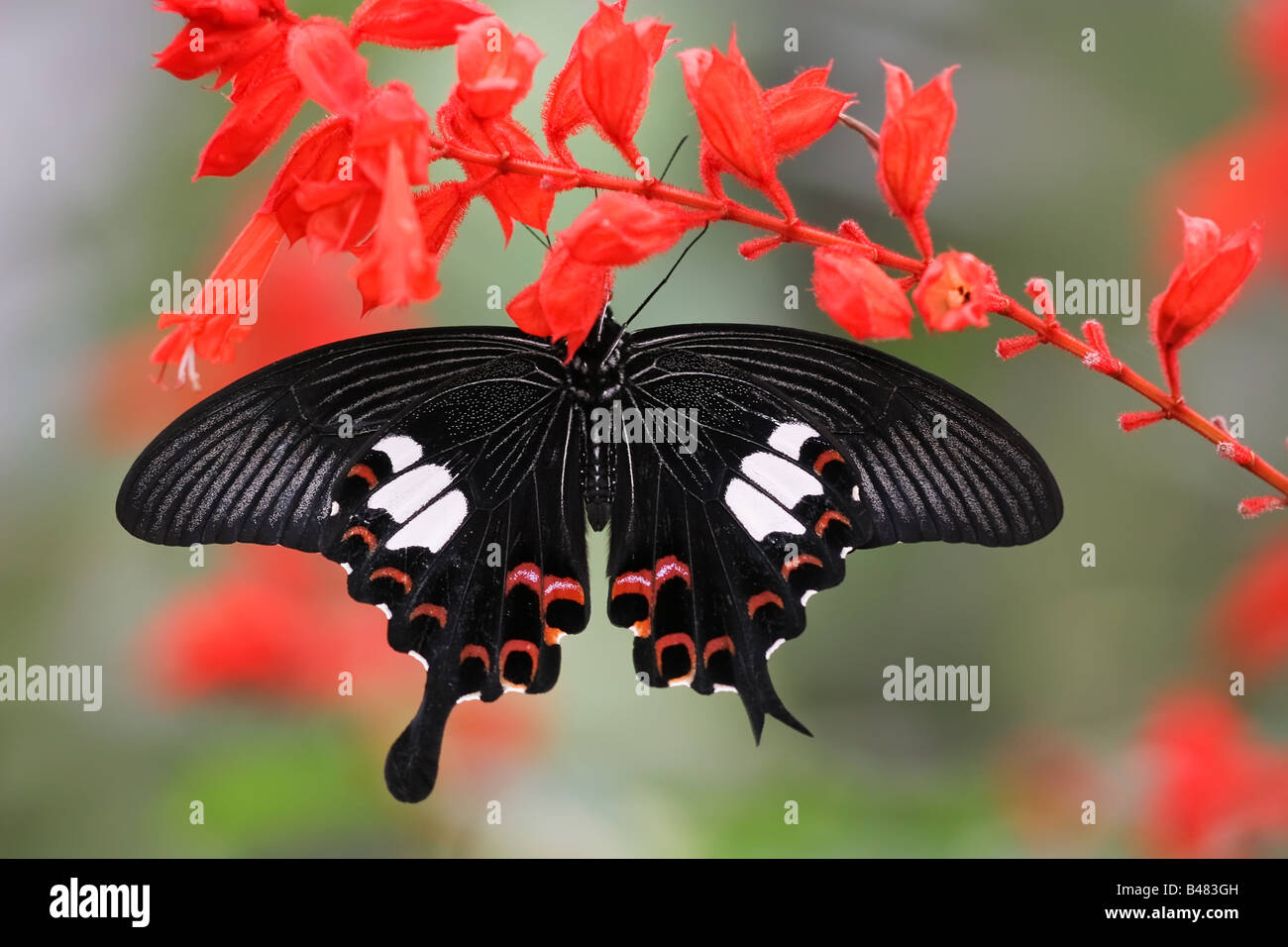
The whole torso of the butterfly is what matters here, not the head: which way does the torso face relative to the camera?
away from the camera
